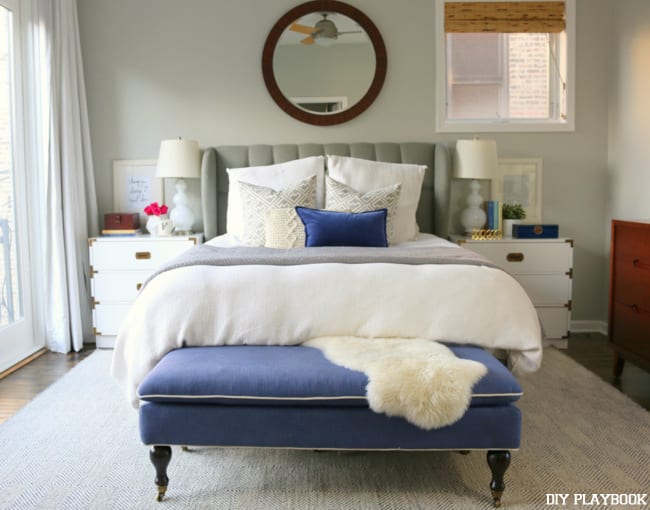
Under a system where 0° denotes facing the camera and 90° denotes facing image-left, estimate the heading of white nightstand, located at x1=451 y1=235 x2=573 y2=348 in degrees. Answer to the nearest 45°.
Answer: approximately 0°

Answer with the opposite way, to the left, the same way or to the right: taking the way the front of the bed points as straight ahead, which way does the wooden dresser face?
to the right

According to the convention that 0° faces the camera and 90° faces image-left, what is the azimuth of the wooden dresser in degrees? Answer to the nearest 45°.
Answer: approximately 45°

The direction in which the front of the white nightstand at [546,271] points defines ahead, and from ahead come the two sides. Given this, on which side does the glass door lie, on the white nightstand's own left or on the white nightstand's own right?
on the white nightstand's own right

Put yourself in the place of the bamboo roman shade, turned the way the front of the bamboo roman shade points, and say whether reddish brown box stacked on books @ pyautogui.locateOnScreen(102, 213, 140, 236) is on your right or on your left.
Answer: on your right

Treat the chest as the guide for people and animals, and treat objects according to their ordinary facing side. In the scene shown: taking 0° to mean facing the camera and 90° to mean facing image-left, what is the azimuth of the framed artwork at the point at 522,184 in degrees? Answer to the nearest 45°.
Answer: approximately 0°
